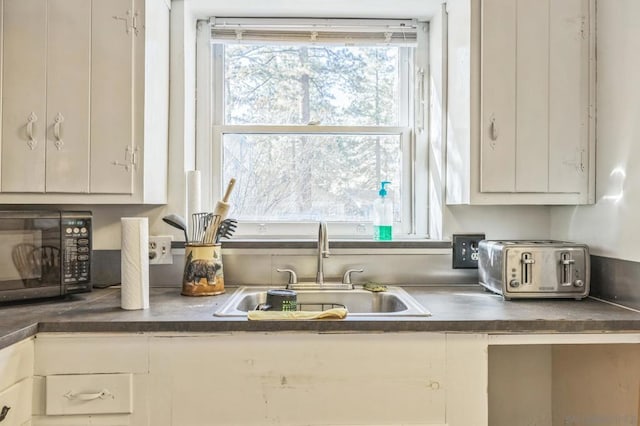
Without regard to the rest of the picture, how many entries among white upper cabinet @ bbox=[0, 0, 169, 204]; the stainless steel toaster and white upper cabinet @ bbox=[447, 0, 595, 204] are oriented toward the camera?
3

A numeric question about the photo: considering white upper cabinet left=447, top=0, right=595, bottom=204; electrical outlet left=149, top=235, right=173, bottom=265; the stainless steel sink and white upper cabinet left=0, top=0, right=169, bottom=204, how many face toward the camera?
4

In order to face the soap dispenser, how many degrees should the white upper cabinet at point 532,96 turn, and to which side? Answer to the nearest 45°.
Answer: approximately 90° to its right

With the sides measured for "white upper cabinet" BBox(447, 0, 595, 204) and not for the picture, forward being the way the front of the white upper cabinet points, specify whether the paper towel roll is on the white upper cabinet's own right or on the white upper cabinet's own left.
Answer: on the white upper cabinet's own right

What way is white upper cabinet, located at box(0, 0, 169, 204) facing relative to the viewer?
toward the camera

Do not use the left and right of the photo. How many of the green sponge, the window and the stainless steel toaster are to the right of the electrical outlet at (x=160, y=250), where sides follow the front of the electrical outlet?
0

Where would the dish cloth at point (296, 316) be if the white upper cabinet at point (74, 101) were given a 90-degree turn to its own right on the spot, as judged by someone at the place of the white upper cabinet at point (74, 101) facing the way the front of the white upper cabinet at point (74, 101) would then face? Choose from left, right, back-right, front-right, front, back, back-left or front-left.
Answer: back-left

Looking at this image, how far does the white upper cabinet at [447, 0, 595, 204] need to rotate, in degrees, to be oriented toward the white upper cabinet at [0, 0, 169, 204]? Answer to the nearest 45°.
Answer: approximately 45° to its right

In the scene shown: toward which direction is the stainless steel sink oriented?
toward the camera

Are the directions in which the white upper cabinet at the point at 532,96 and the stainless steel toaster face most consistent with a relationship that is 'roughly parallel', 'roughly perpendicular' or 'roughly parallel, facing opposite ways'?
roughly parallel

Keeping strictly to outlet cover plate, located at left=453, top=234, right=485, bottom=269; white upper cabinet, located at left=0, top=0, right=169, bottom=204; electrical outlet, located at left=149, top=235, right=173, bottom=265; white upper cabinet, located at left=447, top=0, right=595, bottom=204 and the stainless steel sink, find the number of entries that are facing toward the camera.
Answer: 5

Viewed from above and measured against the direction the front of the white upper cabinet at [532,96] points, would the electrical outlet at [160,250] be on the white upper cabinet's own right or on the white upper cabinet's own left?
on the white upper cabinet's own right

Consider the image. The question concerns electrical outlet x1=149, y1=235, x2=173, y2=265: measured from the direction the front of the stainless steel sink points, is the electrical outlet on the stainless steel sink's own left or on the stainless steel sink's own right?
on the stainless steel sink's own right

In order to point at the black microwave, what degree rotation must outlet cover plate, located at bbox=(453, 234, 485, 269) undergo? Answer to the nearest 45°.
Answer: approximately 45° to its right
